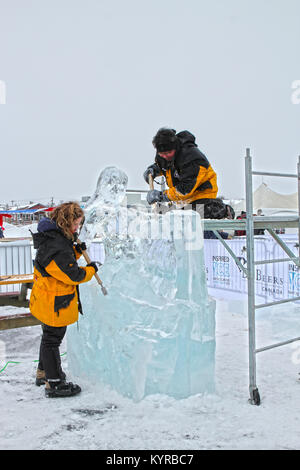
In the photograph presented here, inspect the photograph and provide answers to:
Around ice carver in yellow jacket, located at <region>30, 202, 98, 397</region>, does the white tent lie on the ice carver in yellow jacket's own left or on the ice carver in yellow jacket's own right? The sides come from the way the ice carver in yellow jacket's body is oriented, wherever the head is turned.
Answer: on the ice carver in yellow jacket's own left

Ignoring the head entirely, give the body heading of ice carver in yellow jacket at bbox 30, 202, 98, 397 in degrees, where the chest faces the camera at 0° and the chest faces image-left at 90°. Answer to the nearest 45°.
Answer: approximately 270°

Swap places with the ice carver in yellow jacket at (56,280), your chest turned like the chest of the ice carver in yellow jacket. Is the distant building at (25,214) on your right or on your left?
on your left

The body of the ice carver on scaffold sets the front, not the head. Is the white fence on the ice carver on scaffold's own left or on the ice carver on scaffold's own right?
on the ice carver on scaffold's own right

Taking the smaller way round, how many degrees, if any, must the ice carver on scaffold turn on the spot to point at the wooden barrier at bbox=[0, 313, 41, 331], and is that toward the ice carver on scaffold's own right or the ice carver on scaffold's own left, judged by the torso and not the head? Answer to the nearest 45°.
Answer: approximately 45° to the ice carver on scaffold's own right

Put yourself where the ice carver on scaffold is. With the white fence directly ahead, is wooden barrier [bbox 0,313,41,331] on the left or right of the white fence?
left

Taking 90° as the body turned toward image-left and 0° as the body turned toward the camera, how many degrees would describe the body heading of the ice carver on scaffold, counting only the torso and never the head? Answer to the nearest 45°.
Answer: approximately 45°
